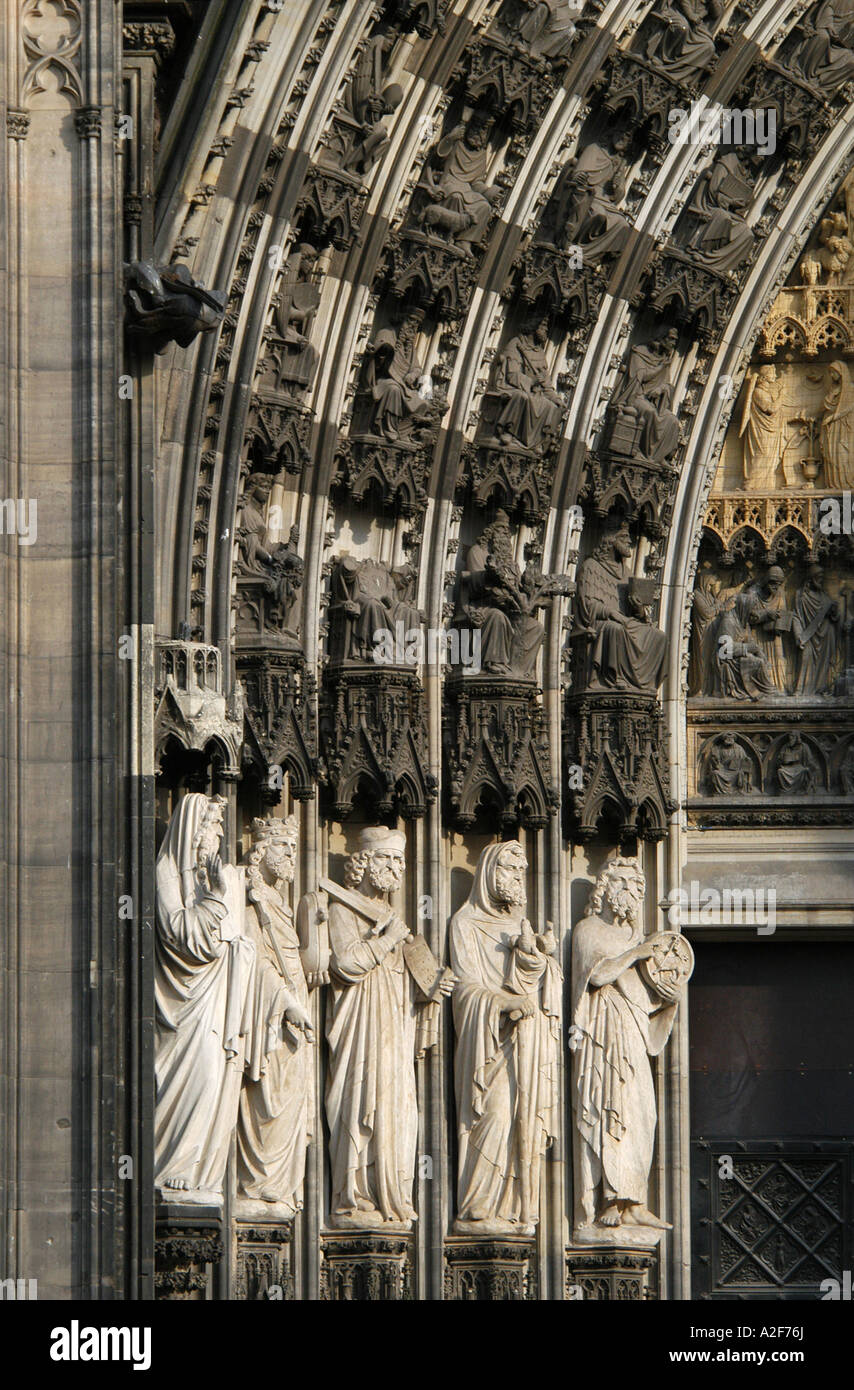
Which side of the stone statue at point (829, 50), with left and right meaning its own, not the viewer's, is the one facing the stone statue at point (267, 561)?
right

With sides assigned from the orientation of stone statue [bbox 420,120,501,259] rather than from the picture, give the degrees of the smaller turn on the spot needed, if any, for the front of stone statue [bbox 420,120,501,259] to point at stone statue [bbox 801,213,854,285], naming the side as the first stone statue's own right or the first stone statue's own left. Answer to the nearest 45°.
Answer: approximately 90° to the first stone statue's own left

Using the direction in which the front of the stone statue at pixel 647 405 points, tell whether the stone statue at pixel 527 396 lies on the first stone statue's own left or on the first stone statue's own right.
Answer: on the first stone statue's own right

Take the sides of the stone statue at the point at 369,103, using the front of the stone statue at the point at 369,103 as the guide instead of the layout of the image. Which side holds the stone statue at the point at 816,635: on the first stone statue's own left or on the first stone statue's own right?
on the first stone statue's own left

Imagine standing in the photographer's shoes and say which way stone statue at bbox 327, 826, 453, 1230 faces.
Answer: facing the viewer and to the right of the viewer

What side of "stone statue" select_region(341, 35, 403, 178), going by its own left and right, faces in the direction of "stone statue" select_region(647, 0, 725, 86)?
left

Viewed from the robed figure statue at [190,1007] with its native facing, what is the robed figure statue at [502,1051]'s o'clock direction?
the robed figure statue at [502,1051] is roughly at 9 o'clock from the robed figure statue at [190,1007].

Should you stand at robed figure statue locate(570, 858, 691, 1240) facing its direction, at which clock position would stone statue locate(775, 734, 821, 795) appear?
The stone statue is roughly at 9 o'clock from the robed figure statue.
